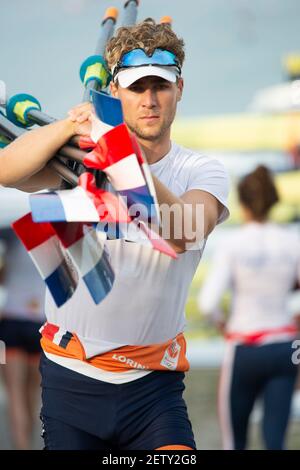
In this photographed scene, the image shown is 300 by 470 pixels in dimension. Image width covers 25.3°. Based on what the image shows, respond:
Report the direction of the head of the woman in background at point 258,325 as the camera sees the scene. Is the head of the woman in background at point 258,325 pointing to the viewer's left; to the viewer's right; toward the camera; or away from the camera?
away from the camera

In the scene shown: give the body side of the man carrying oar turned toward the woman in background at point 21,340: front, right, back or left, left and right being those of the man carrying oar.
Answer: back

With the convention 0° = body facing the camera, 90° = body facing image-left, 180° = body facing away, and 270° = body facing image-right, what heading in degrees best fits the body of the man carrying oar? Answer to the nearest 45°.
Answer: approximately 0°

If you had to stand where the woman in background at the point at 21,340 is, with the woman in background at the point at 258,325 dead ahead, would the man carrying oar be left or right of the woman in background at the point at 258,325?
right

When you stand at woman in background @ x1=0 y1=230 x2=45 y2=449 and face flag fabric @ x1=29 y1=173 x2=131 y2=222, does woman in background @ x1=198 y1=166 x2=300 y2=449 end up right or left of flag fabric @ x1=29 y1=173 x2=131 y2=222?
left
